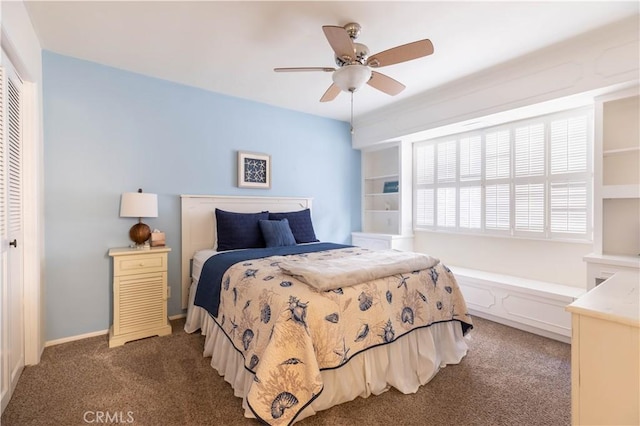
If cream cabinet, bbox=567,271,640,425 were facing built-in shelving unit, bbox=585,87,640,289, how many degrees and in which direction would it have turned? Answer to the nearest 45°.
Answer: approximately 90° to its right

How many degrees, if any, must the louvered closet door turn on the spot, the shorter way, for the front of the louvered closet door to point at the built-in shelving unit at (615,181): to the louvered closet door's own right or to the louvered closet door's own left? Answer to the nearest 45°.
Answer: approximately 45° to the louvered closet door's own right

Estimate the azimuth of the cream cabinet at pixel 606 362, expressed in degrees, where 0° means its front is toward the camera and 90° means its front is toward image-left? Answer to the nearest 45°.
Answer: approximately 90°

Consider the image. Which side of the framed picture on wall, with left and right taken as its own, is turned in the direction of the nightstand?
right

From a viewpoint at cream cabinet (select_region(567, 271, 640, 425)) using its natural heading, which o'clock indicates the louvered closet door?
The louvered closet door is roughly at 11 o'clock from the cream cabinet.

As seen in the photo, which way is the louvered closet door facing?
to the viewer's right

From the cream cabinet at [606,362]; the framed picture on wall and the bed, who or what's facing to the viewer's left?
the cream cabinet

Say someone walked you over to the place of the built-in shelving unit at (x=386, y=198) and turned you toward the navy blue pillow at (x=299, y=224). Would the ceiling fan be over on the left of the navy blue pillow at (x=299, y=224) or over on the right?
left

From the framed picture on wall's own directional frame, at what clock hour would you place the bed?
The bed is roughly at 1 o'clock from the framed picture on wall.

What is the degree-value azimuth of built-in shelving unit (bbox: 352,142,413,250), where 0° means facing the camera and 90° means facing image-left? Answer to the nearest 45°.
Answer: approximately 45°
